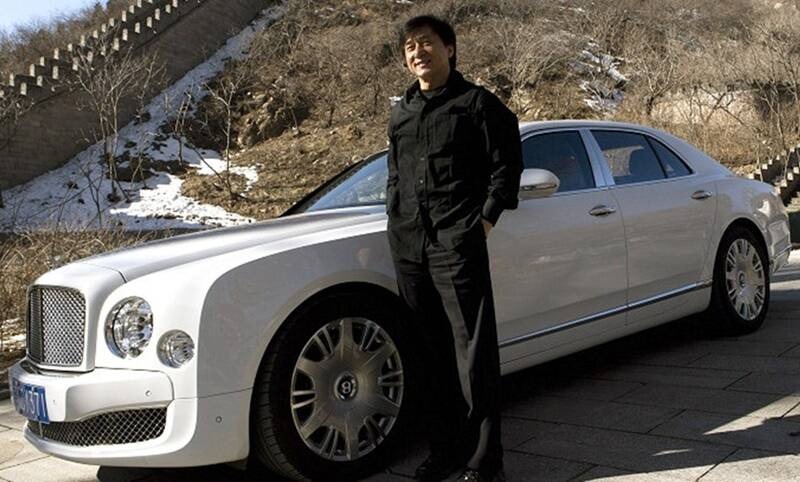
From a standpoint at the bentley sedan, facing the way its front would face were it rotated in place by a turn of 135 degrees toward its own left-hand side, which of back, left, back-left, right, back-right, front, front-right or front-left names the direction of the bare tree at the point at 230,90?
left

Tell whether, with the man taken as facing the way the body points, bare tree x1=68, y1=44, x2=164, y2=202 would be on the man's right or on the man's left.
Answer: on the man's right

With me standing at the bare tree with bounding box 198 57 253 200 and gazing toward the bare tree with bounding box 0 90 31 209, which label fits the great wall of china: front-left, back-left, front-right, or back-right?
front-right

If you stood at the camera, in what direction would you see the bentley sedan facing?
facing the viewer and to the left of the viewer

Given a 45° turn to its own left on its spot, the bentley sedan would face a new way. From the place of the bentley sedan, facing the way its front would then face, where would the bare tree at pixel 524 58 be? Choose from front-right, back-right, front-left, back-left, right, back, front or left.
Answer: back

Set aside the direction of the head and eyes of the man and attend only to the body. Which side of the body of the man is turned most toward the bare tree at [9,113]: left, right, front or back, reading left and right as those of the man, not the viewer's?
right

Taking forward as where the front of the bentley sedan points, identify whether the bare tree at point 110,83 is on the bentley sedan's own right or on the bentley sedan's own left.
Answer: on the bentley sedan's own right

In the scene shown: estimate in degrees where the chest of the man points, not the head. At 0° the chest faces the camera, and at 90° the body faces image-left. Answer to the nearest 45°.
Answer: approximately 45°
